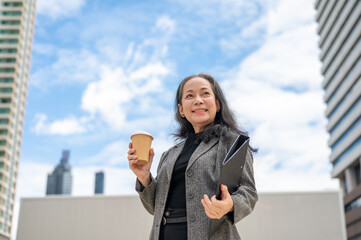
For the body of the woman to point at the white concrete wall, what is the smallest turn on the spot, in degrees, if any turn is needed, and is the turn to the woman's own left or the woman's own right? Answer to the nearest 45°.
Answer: approximately 135° to the woman's own right

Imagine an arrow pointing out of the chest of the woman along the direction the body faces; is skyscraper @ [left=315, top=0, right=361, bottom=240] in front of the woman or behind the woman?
behind

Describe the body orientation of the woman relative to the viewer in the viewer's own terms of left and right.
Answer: facing the viewer and to the left of the viewer

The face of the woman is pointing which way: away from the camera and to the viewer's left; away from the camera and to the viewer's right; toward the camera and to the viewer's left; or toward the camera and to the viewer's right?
toward the camera and to the viewer's right
